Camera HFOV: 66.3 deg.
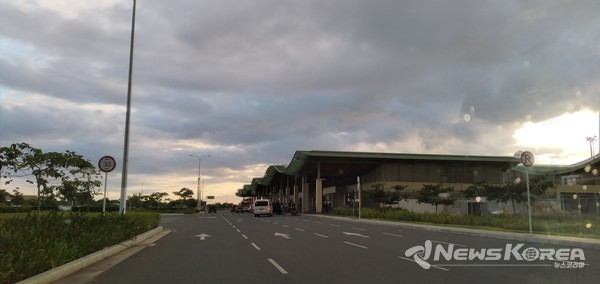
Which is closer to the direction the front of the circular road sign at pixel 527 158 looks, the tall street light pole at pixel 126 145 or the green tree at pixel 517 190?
the tall street light pole

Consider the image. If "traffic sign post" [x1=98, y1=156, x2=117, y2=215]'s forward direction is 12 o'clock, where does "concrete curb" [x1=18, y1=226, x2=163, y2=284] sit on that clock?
The concrete curb is roughly at 12 o'clock from the traffic sign post.

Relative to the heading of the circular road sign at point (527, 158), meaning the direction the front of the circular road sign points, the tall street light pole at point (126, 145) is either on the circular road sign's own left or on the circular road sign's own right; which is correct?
on the circular road sign's own right

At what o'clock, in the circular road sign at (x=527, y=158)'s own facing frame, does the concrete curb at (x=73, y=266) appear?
The concrete curb is roughly at 1 o'clock from the circular road sign.

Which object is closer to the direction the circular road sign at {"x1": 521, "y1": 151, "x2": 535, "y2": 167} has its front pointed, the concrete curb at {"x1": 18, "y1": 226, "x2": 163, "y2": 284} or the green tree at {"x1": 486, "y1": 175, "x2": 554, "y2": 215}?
the concrete curb

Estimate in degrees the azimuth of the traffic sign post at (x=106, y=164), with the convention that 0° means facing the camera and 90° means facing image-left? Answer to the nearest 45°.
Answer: approximately 0°

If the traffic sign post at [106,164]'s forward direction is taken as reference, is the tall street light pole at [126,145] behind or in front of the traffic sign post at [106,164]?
behind

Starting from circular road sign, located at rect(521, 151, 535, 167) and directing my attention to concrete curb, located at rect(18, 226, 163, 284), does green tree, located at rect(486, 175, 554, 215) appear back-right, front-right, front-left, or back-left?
back-right

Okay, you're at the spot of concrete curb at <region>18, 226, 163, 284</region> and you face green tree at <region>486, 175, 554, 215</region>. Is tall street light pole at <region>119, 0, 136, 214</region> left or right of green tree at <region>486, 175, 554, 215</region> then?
left

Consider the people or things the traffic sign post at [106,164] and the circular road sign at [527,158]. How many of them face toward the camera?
2

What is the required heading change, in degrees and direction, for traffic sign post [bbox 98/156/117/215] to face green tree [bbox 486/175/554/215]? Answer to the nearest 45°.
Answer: approximately 90° to its left

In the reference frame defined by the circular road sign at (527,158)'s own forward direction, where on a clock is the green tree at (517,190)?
The green tree is roughly at 6 o'clock from the circular road sign.
